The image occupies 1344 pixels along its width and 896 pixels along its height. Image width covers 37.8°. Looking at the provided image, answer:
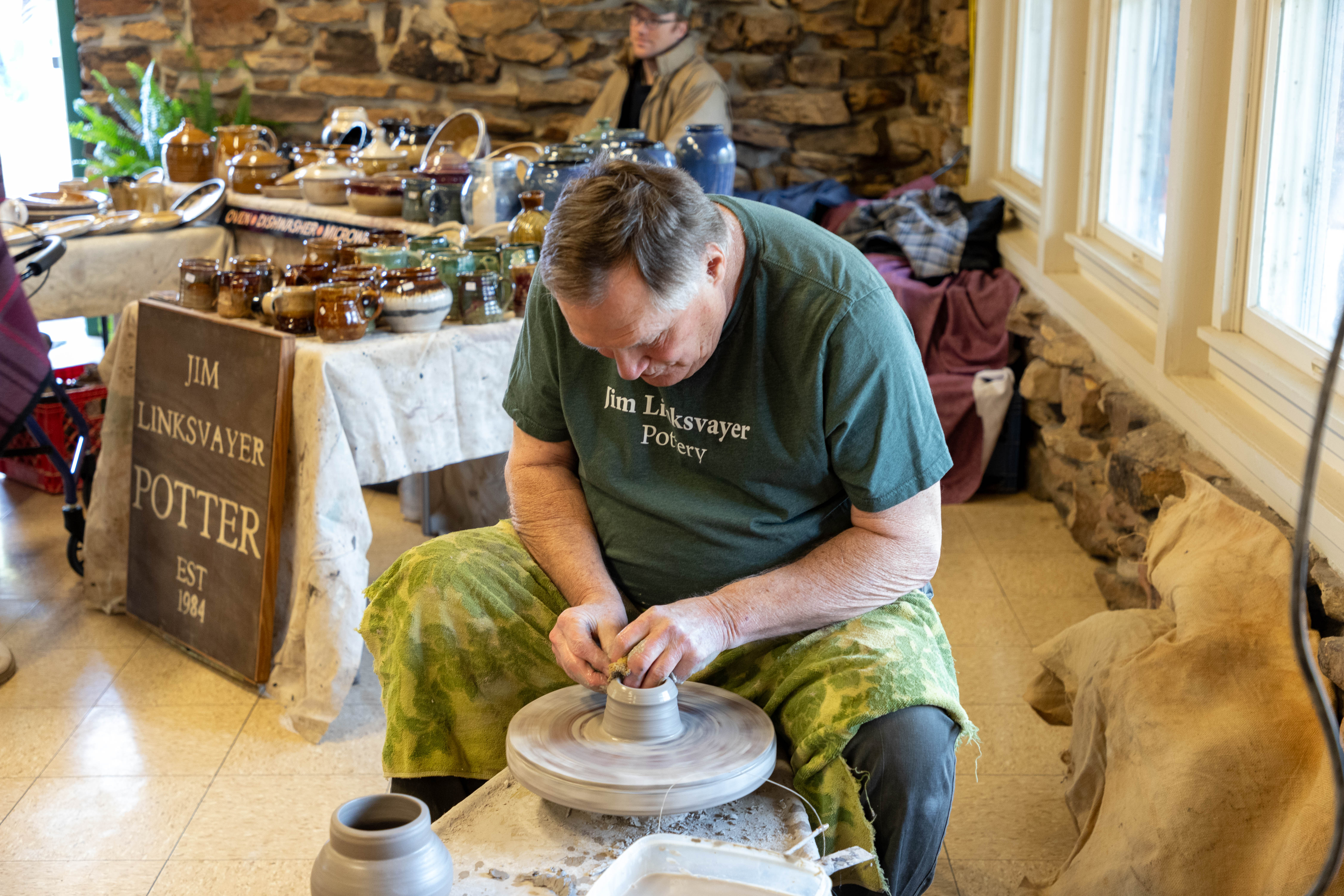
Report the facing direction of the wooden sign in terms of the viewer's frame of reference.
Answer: facing the viewer and to the left of the viewer

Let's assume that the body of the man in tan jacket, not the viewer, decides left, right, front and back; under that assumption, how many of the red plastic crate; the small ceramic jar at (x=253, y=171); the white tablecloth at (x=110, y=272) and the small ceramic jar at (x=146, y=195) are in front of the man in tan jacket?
4

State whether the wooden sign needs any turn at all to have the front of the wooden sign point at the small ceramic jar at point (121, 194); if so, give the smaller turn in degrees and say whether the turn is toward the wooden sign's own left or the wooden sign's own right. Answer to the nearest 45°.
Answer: approximately 135° to the wooden sign's own right

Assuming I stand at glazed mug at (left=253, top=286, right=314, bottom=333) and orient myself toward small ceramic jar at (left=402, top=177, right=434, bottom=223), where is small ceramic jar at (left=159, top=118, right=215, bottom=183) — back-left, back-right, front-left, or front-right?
front-left

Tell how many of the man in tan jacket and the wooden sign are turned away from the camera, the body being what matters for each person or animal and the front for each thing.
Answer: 0

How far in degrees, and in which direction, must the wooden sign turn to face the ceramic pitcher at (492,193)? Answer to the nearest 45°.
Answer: approximately 180°

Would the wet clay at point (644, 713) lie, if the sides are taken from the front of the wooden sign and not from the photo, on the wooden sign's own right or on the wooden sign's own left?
on the wooden sign's own left

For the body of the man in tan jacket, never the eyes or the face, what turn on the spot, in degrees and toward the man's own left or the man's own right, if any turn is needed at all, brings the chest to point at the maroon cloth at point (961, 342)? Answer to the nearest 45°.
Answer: approximately 90° to the man's own left

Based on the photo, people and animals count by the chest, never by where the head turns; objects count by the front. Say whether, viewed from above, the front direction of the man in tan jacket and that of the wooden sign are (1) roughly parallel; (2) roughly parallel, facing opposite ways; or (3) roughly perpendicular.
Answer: roughly parallel
